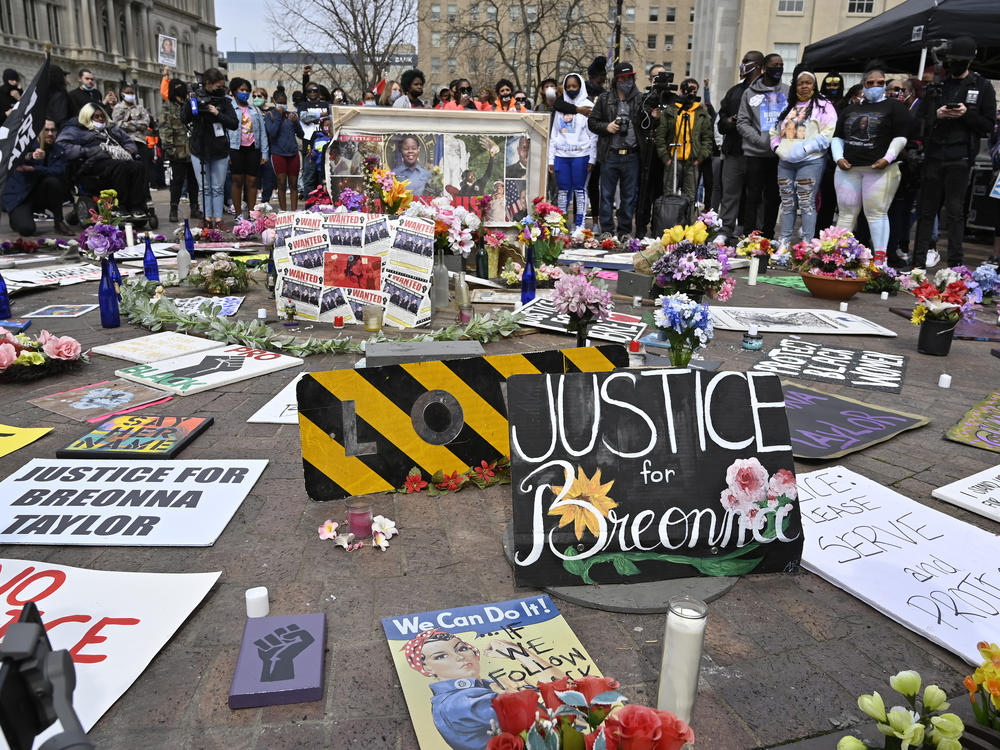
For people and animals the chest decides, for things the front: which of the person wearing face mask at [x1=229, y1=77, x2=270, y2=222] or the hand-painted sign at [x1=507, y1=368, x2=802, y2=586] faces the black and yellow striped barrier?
the person wearing face mask

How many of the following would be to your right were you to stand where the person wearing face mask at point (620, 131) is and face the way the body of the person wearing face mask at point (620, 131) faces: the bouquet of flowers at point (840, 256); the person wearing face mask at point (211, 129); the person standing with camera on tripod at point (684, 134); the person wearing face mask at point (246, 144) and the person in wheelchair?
3
